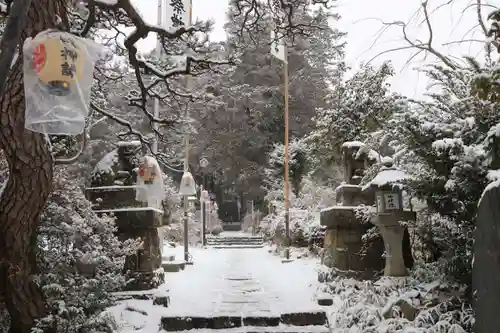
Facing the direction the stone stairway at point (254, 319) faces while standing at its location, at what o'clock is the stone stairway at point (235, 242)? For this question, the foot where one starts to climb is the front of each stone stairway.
the stone stairway at point (235, 242) is roughly at 6 o'clock from the stone stairway at point (254, 319).

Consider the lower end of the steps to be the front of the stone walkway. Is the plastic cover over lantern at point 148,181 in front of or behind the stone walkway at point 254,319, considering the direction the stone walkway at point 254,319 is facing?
behind

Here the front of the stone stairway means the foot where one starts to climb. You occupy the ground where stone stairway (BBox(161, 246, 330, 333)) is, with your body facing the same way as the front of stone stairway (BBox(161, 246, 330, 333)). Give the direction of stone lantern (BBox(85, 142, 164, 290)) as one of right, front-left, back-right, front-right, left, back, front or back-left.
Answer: back-right

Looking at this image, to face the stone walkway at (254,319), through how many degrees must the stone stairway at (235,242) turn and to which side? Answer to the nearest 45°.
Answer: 0° — it already faces it

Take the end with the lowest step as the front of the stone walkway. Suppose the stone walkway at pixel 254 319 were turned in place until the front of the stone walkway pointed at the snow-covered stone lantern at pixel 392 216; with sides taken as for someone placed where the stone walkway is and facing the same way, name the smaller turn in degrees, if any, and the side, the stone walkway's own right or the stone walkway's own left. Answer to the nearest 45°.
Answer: approximately 90° to the stone walkway's own left

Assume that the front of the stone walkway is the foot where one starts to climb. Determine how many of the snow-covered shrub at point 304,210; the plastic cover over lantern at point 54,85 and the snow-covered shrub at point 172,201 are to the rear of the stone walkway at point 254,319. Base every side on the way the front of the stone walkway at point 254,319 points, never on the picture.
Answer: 2

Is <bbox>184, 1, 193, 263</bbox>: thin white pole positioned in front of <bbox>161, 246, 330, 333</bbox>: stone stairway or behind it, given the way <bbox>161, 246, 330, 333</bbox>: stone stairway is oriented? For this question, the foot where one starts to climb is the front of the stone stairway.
behind

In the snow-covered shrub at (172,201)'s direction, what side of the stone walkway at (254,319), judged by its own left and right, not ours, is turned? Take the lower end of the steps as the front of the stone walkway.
back

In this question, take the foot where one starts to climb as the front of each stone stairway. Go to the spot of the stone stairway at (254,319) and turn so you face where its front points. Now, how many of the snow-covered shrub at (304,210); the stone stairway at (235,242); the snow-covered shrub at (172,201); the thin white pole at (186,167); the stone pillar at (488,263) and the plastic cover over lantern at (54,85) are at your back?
4
